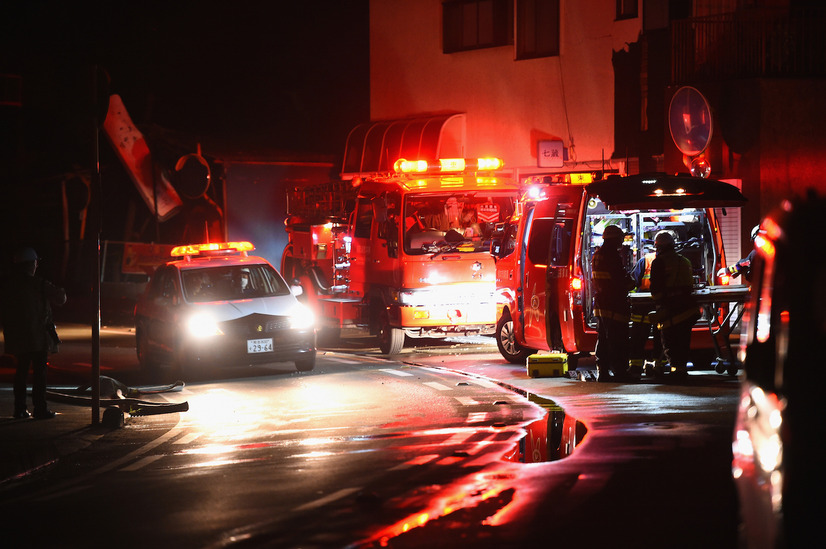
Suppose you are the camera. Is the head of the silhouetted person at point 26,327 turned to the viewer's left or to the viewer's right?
to the viewer's right

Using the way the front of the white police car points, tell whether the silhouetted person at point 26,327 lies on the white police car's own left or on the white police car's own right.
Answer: on the white police car's own right

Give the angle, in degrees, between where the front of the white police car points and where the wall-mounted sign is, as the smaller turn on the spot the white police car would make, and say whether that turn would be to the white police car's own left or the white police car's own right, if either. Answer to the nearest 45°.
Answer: approximately 90° to the white police car's own left

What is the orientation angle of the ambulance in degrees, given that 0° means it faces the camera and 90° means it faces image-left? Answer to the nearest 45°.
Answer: approximately 135°

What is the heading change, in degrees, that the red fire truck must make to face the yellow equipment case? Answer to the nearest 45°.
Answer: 0° — it already faces it

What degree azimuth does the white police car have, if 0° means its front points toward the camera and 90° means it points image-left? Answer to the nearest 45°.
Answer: approximately 315°

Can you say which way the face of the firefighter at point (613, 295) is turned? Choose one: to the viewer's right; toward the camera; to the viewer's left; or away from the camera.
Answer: away from the camera
